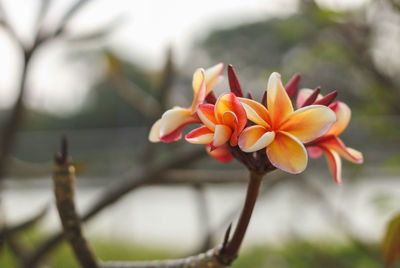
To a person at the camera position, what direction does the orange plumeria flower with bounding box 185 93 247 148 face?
facing the viewer and to the left of the viewer

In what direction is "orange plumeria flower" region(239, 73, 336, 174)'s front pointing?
toward the camera

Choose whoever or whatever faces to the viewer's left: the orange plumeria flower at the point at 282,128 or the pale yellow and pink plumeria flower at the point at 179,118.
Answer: the pale yellow and pink plumeria flower at the point at 179,118

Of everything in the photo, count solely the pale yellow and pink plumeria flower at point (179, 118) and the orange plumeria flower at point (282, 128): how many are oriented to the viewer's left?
1

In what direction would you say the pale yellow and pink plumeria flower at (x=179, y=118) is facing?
to the viewer's left
